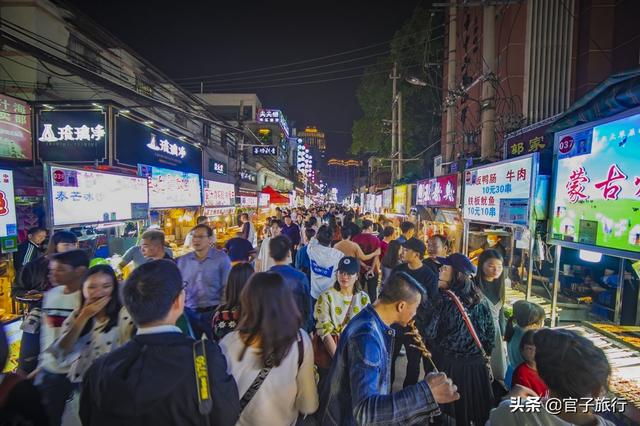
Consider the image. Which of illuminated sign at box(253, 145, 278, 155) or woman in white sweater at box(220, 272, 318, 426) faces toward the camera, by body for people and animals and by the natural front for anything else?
the illuminated sign

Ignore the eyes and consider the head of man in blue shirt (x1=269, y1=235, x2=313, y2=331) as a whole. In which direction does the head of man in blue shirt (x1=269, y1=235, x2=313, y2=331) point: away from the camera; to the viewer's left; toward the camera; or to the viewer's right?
away from the camera

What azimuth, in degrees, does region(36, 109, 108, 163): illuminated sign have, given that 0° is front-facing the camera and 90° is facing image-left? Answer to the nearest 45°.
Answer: approximately 0°

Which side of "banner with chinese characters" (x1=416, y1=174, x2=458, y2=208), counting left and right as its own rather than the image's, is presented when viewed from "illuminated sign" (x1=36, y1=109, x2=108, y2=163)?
front

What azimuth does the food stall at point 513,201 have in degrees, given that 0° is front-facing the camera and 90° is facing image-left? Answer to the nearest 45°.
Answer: approximately 45°

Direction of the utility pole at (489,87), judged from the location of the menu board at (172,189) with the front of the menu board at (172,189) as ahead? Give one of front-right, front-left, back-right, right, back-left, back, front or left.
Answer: front

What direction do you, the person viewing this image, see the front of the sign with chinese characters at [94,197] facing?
facing the viewer and to the right of the viewer

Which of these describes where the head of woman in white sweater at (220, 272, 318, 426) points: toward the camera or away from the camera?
away from the camera

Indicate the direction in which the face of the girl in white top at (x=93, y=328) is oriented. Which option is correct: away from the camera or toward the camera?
toward the camera

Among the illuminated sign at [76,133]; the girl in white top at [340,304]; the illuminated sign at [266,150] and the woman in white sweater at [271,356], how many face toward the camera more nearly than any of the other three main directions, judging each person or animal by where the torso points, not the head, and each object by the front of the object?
3

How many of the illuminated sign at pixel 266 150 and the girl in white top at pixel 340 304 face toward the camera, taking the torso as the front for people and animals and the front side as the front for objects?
2

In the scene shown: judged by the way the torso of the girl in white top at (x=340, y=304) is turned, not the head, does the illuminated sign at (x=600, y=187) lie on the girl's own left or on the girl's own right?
on the girl's own left

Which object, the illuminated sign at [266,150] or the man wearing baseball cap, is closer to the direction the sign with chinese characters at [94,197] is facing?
the man wearing baseball cap

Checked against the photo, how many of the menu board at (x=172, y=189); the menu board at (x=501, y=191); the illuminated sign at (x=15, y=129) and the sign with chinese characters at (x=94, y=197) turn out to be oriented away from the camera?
0

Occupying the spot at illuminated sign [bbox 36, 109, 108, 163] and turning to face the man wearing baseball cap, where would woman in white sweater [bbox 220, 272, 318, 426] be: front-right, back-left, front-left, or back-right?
front-right

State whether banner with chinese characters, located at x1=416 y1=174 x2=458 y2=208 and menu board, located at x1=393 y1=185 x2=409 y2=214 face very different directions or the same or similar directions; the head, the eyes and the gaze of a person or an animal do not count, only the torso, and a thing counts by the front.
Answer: same or similar directions

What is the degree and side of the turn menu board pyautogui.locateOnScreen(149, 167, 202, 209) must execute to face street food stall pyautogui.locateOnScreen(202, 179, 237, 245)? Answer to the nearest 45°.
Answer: approximately 90° to its left

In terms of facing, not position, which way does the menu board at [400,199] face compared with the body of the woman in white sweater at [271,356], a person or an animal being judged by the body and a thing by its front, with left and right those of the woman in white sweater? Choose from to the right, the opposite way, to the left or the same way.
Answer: to the left

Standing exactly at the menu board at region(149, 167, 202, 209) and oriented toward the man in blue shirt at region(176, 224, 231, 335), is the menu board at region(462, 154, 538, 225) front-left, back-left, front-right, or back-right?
front-left
